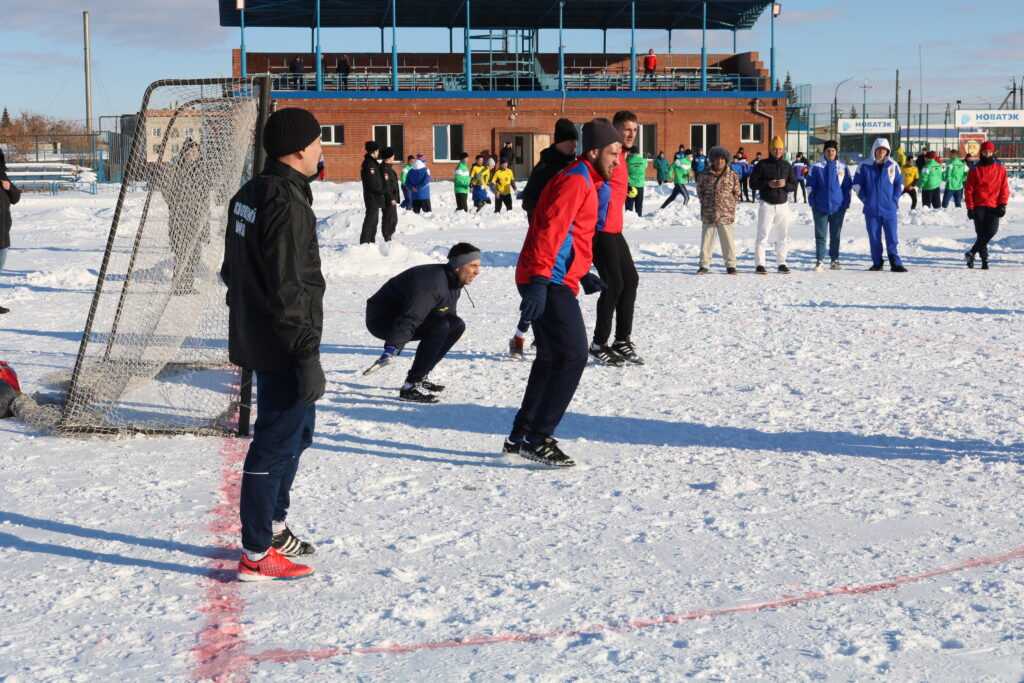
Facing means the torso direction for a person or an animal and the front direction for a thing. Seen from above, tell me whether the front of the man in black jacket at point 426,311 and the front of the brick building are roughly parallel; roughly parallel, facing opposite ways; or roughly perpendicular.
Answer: roughly perpendicular

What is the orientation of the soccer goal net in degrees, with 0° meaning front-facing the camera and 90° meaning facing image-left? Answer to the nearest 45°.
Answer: approximately 270°

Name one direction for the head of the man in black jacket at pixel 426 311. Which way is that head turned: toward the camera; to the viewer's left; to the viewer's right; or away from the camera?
to the viewer's right

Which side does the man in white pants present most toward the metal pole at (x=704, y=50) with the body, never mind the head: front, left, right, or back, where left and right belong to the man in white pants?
back

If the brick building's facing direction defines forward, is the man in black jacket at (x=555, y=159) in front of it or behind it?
in front

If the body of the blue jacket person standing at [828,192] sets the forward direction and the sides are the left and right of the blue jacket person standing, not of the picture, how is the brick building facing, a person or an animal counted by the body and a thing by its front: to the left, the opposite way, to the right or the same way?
the same way

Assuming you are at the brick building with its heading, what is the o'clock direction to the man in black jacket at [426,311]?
The man in black jacket is roughly at 12 o'clock from the brick building.

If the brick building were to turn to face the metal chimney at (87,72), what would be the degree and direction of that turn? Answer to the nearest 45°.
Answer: approximately 90° to its right

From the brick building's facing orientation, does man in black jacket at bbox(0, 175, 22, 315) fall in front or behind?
in front

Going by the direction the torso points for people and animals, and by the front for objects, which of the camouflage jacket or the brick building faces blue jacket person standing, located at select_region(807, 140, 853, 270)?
the brick building

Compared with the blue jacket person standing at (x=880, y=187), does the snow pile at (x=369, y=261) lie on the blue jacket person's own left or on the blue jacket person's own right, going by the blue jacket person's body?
on the blue jacket person's own right

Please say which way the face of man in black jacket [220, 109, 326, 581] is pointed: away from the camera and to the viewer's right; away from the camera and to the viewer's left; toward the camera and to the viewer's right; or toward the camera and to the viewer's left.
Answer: away from the camera and to the viewer's right

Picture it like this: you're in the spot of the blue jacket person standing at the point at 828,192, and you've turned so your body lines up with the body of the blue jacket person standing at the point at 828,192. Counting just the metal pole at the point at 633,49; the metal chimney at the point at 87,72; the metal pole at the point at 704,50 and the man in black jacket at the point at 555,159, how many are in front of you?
1

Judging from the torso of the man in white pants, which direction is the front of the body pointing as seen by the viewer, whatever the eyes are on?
toward the camera

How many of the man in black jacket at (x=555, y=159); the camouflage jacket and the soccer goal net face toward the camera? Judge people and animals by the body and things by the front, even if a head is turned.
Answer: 1

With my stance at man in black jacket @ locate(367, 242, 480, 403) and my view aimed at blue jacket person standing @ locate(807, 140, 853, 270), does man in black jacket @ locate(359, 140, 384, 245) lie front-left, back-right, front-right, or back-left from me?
front-left

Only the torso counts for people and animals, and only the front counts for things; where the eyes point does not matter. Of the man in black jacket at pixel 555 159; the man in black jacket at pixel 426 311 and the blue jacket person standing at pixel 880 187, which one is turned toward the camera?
the blue jacket person standing

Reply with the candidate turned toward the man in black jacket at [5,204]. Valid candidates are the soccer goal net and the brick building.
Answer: the brick building
